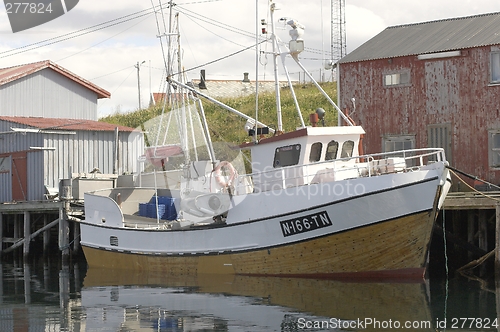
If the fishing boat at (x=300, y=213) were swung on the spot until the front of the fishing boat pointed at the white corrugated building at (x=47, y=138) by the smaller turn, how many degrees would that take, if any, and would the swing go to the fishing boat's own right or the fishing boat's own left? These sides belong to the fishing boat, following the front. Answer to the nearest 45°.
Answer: approximately 180°

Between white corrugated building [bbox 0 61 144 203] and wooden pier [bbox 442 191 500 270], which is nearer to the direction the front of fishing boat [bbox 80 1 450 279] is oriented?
the wooden pier

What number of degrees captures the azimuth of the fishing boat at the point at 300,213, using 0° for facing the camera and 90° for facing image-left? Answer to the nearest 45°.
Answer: approximately 315°

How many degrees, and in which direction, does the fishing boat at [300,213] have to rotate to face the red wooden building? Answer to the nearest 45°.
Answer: approximately 90° to its left

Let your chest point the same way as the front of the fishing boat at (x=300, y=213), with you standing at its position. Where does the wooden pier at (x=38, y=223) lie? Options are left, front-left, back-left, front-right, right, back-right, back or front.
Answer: back
